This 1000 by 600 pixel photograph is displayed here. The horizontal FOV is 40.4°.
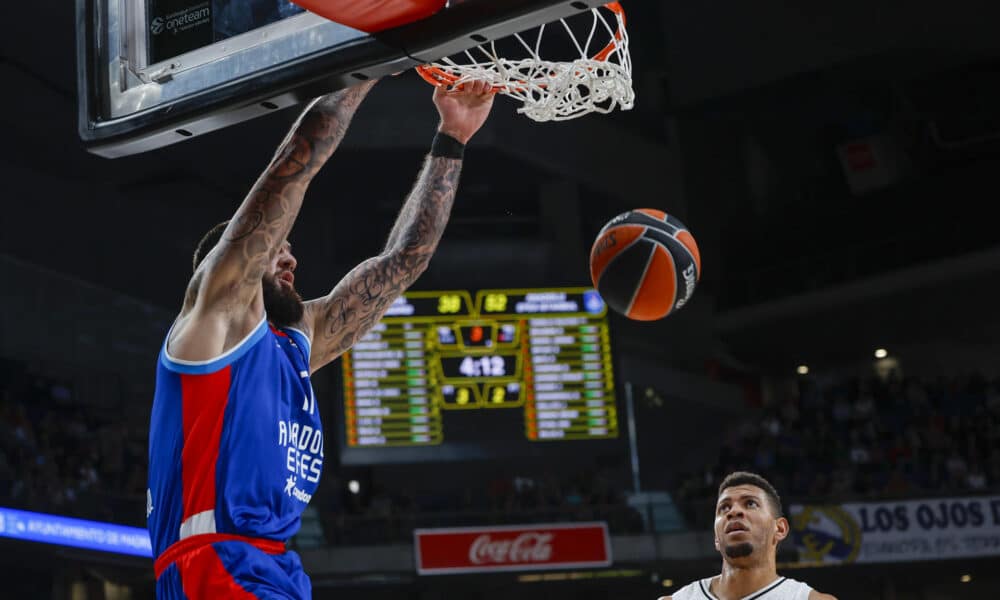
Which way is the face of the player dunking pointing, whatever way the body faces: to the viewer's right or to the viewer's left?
to the viewer's right

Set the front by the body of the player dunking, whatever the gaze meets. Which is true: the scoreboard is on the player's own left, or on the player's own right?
on the player's own left

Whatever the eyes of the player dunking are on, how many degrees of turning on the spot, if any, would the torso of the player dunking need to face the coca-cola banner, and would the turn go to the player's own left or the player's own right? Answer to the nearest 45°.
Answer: approximately 135° to the player's own left

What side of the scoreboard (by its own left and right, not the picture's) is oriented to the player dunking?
front

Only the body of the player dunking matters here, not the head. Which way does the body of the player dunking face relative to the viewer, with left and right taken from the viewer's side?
facing the viewer and to the right of the viewer

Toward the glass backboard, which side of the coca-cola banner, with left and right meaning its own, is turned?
front

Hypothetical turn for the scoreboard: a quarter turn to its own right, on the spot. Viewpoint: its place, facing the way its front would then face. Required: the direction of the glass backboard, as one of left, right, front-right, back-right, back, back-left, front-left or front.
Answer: left

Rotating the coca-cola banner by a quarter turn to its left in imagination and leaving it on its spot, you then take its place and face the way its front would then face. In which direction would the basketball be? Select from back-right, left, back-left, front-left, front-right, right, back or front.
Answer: right

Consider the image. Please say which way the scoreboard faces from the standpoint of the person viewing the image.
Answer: facing the viewer

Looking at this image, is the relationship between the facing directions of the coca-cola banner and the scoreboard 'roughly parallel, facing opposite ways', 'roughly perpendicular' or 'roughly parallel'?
roughly parallel

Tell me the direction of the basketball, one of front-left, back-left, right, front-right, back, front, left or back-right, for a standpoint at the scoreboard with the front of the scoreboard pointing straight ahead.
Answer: front

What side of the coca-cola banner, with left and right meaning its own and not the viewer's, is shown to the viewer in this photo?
front

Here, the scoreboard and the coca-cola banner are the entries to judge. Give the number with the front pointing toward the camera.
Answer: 2
